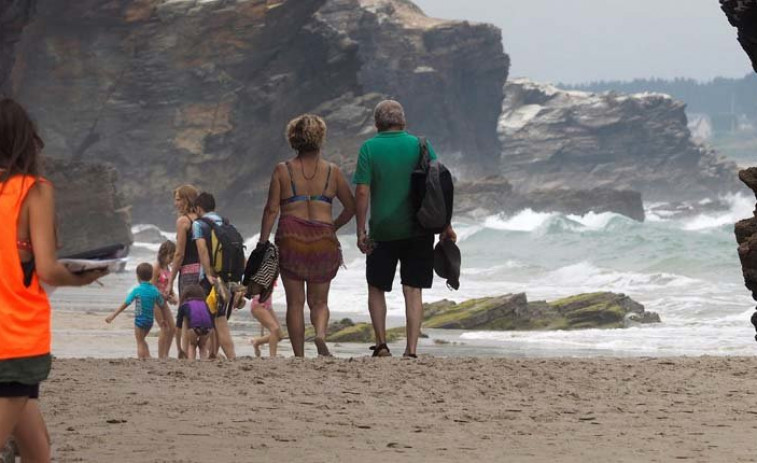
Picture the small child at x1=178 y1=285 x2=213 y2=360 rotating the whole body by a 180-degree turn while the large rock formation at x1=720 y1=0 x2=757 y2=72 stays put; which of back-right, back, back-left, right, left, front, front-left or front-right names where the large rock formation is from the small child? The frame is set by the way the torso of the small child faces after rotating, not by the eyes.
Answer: front-left

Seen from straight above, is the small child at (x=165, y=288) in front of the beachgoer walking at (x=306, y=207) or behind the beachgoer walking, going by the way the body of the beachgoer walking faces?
in front

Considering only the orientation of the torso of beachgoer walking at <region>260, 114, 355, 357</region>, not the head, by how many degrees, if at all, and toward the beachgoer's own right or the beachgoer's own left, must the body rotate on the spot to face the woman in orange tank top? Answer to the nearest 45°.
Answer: approximately 180°

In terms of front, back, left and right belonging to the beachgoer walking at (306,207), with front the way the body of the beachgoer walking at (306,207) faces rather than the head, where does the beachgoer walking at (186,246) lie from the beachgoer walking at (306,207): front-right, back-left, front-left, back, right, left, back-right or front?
front-left

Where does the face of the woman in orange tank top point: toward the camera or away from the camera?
away from the camera

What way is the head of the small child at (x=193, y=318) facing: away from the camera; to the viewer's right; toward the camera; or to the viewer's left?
away from the camera

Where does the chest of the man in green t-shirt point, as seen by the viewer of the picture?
away from the camera

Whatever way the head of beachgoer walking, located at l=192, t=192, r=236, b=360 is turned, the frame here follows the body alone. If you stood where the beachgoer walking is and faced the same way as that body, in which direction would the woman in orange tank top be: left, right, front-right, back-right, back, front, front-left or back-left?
back-left

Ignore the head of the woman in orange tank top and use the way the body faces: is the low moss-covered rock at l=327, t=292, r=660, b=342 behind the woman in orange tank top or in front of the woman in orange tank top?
in front

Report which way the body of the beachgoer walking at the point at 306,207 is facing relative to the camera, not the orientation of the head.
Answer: away from the camera

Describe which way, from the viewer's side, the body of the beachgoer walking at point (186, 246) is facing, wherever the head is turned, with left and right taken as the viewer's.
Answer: facing away from the viewer and to the left of the viewer

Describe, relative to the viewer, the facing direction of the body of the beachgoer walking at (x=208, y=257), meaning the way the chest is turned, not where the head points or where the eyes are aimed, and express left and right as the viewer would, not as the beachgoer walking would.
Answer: facing away from the viewer and to the left of the viewer

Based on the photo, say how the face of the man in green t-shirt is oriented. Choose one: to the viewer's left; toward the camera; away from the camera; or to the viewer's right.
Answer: away from the camera
